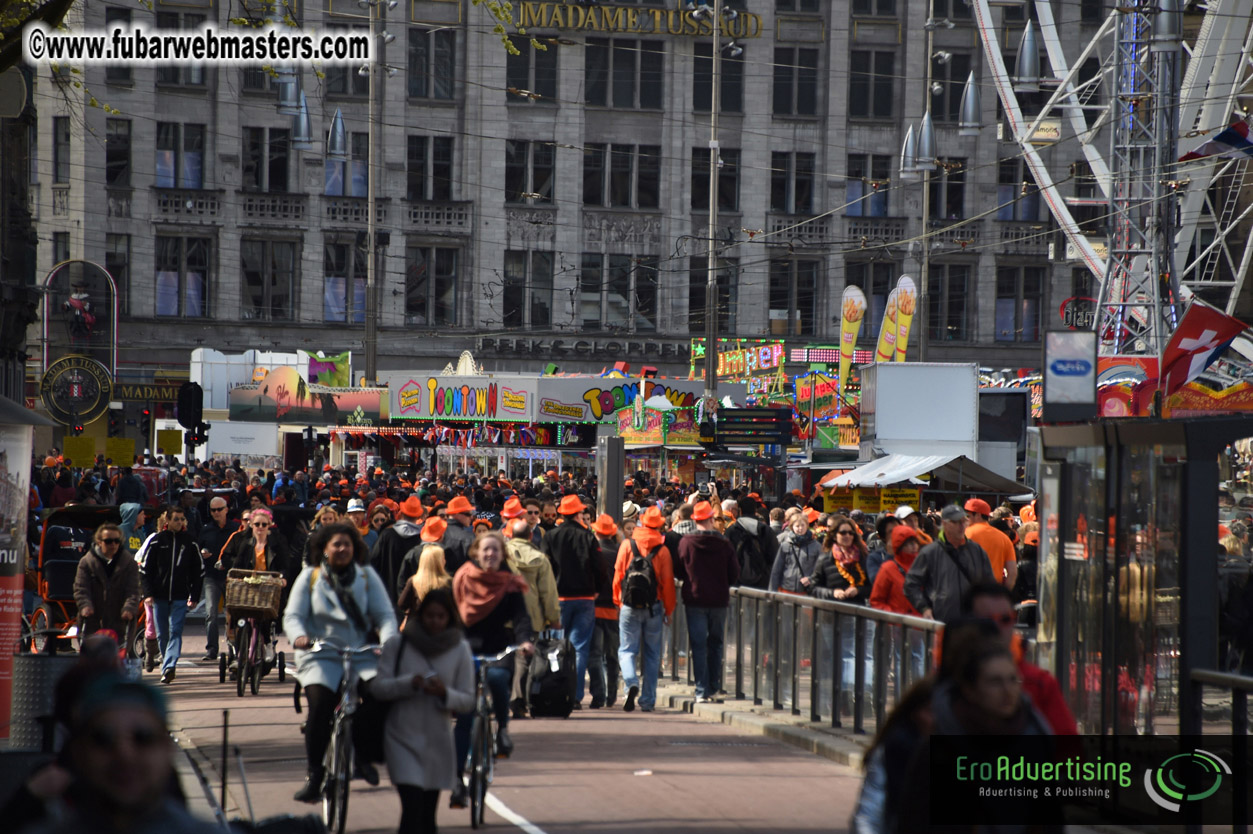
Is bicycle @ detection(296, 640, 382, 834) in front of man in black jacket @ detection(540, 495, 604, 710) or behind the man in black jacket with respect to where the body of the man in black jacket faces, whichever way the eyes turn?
behind

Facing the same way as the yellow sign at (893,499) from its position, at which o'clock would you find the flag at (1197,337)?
The flag is roughly at 11 o'clock from the yellow sign.

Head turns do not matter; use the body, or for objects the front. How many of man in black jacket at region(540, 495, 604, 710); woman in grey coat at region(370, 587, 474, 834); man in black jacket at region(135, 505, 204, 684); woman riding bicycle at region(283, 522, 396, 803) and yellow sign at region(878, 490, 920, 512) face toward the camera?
4

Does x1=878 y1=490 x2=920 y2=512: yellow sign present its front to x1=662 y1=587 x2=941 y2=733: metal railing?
yes

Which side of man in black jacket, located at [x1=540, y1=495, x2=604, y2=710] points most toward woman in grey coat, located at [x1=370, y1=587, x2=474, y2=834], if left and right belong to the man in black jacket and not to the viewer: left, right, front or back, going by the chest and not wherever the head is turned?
back

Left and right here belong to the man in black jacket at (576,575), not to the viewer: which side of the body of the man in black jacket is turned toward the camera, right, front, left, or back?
back

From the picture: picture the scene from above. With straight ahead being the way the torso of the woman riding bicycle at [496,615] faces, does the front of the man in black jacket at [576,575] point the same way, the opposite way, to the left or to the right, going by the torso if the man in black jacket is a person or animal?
the opposite way

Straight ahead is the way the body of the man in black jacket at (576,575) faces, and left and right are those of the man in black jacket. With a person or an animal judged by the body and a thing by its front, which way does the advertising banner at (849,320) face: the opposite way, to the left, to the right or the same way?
the opposite way

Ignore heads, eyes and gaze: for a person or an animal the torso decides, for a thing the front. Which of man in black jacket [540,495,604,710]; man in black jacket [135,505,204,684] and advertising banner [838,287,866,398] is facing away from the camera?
man in black jacket [540,495,604,710]
